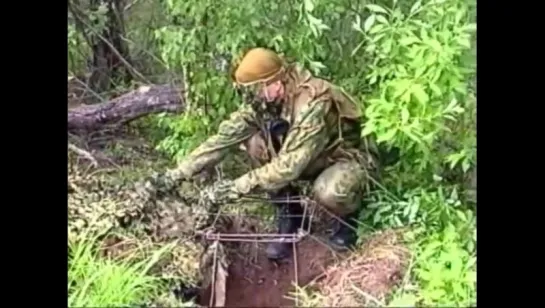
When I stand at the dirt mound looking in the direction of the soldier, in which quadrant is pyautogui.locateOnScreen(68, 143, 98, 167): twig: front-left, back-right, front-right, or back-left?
front-left
